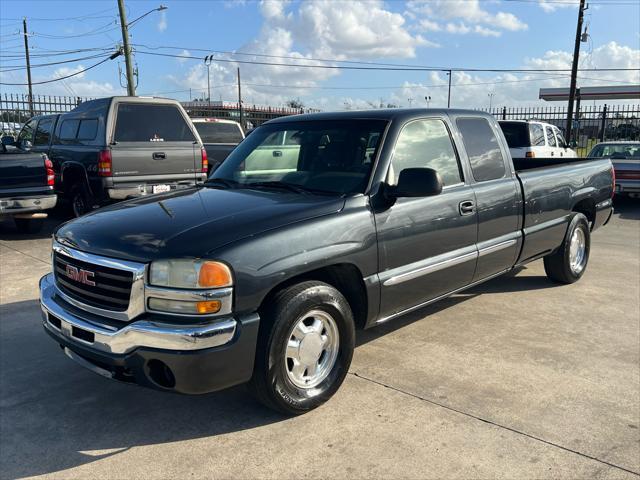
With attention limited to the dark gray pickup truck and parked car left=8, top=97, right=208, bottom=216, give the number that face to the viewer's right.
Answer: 0

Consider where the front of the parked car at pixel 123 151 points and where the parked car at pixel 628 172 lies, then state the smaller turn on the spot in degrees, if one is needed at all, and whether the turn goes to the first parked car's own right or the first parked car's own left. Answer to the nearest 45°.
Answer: approximately 135° to the first parked car's own right

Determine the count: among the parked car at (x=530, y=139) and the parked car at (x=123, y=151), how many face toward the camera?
0

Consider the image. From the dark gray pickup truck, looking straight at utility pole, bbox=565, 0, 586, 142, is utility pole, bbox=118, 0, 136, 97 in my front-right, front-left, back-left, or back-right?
front-left

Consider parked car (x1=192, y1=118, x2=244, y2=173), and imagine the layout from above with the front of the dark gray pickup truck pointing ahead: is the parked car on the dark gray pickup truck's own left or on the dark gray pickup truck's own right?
on the dark gray pickup truck's own right

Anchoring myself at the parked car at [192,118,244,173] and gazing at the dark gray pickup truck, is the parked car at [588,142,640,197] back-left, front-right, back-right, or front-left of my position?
front-left

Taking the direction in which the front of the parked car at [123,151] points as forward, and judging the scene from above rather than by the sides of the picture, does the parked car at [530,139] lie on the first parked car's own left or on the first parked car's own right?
on the first parked car's own right

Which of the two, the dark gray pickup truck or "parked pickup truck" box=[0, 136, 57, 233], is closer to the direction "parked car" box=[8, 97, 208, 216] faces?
the parked pickup truck

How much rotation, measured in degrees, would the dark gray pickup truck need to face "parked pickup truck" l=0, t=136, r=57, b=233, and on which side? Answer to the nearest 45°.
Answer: approximately 90° to its right

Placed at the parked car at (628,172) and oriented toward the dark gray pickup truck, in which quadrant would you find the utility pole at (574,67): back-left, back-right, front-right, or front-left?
back-right

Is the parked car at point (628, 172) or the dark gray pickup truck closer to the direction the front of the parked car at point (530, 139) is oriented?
the parked car

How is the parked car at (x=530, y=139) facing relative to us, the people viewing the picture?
facing away from the viewer and to the right of the viewer

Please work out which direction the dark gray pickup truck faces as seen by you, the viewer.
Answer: facing the viewer and to the left of the viewer

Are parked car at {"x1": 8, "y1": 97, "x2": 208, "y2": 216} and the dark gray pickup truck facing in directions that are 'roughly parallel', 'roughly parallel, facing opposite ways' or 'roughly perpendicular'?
roughly perpendicular
